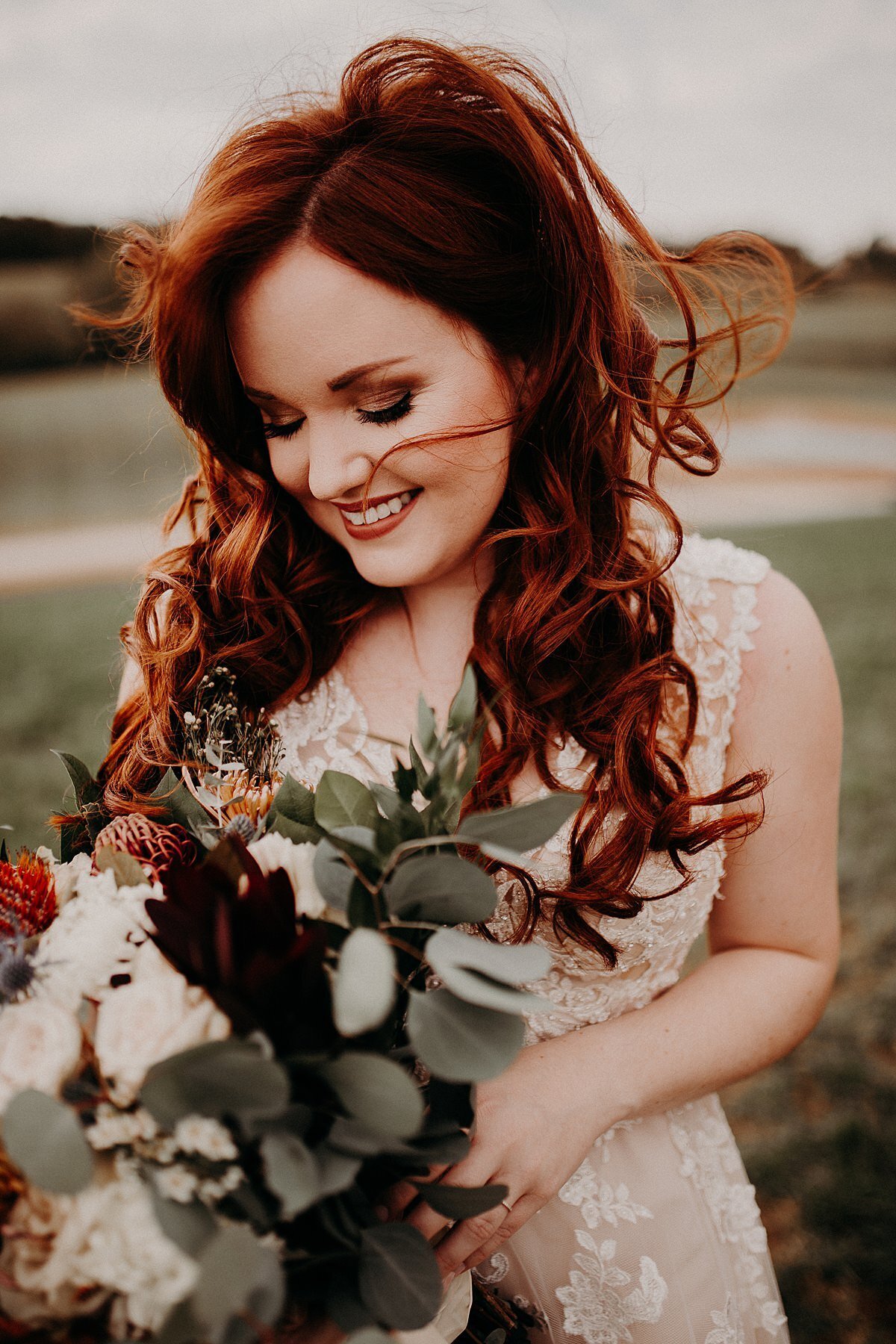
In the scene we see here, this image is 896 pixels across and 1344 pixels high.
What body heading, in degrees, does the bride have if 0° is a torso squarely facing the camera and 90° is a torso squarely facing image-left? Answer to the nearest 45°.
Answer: approximately 45°
